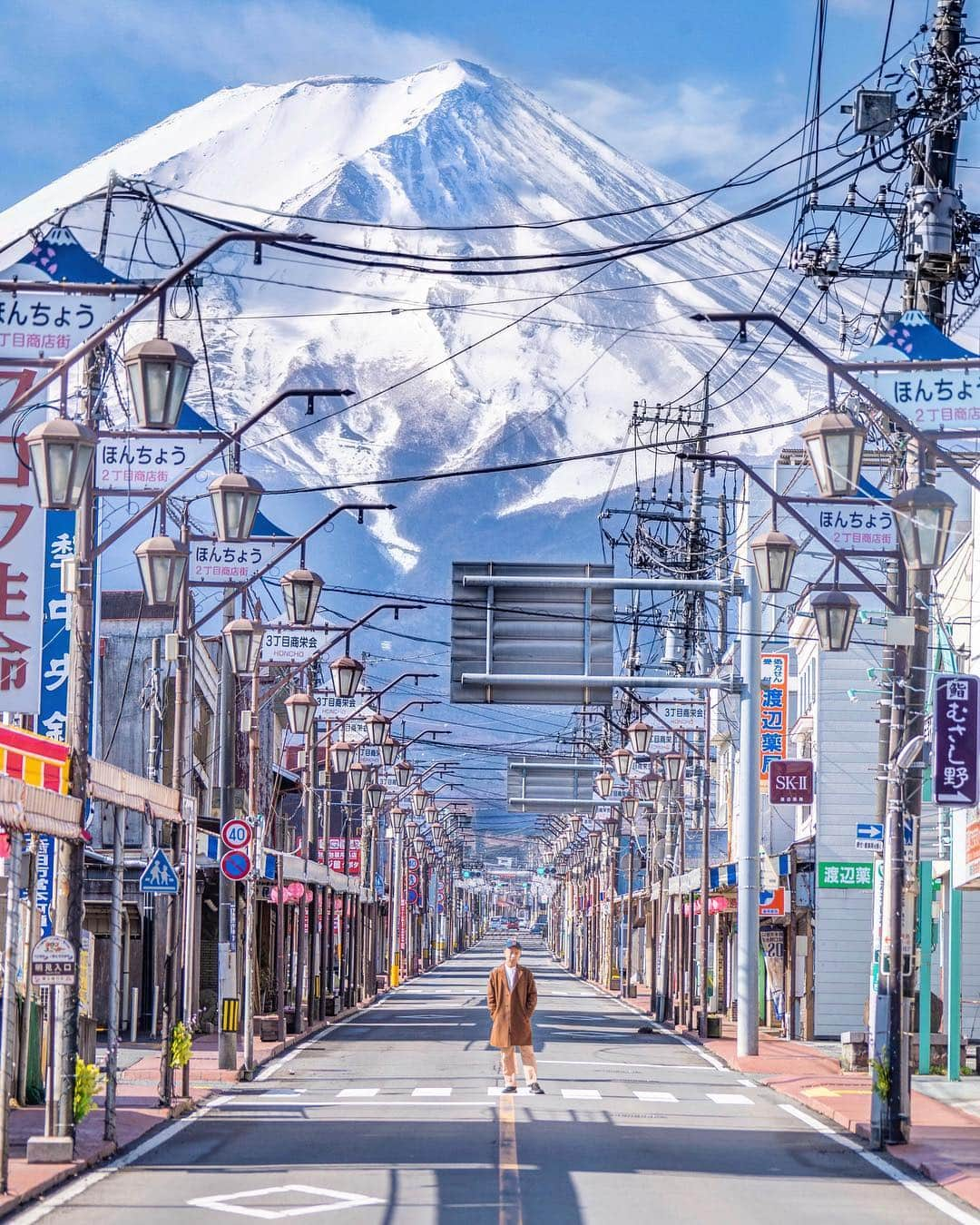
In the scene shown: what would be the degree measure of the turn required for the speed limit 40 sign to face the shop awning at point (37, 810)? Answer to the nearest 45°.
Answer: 0° — it already faces it

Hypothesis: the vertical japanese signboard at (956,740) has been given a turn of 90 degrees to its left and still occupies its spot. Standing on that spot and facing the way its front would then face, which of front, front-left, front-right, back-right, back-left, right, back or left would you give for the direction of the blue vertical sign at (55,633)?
back

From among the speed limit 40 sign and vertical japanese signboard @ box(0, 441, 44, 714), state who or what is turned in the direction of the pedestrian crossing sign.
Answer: the speed limit 40 sign

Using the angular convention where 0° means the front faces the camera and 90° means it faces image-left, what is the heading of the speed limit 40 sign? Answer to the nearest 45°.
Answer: approximately 0°

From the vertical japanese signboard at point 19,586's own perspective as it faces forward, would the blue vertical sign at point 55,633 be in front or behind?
behind

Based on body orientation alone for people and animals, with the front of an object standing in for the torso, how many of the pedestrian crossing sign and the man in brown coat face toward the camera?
2
